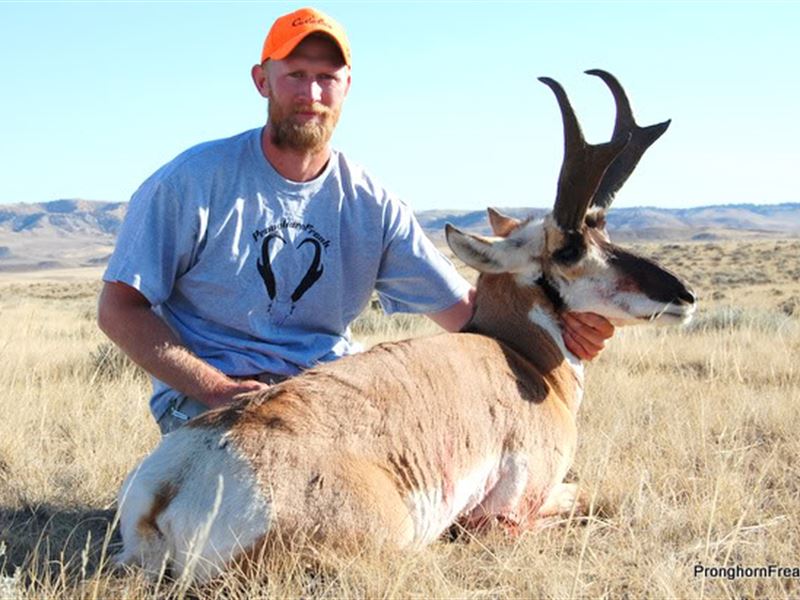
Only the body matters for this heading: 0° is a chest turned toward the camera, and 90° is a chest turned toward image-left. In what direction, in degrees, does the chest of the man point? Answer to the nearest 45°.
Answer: approximately 0°

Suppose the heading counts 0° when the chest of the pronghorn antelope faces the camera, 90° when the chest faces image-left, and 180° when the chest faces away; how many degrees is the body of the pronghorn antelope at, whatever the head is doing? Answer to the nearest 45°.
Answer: approximately 225°
